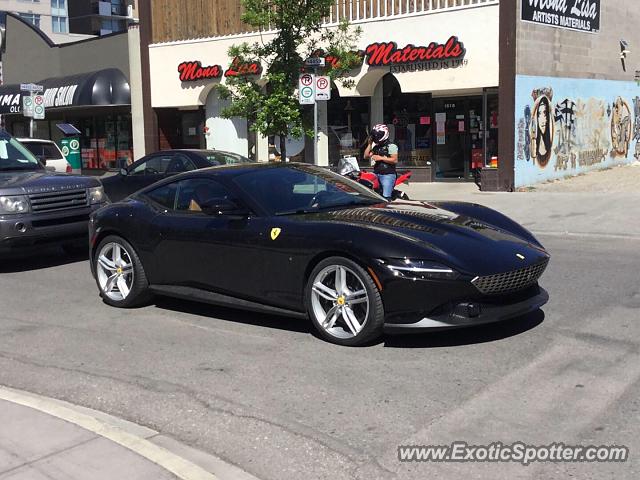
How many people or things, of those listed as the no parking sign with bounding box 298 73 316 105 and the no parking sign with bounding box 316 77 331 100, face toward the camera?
2

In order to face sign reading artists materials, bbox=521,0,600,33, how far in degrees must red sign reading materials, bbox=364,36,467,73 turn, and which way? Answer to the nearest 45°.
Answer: approximately 135° to its left

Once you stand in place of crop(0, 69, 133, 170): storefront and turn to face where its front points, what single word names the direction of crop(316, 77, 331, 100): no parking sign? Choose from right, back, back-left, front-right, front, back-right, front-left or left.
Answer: front-left

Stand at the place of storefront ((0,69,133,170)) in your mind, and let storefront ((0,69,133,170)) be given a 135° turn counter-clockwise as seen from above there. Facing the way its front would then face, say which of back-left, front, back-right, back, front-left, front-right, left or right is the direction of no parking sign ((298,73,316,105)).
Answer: right

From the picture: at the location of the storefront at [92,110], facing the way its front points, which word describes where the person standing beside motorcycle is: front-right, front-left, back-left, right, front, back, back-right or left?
front-left

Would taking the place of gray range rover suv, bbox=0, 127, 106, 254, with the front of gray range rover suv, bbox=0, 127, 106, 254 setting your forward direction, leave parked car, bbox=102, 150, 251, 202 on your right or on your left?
on your left

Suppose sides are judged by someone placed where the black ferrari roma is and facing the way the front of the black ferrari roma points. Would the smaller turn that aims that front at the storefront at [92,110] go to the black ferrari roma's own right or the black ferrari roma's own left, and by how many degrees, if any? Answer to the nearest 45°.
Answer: approximately 135° to the black ferrari roma's own left

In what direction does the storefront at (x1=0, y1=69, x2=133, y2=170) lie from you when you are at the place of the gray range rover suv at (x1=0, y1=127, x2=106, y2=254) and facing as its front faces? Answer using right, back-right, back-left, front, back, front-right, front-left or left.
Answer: back-left

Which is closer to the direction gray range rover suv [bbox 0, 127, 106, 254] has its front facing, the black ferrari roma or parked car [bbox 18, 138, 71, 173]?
the black ferrari roma

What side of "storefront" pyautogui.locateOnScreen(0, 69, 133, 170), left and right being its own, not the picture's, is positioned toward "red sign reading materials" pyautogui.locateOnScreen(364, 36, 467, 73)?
left

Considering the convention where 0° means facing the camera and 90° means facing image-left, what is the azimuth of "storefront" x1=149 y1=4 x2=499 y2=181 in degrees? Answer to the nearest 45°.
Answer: approximately 45°

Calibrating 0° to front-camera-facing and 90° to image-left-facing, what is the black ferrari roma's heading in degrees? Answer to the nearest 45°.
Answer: approximately 315°

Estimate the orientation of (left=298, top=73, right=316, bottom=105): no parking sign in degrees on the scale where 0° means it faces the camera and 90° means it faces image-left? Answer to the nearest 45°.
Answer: approximately 0°

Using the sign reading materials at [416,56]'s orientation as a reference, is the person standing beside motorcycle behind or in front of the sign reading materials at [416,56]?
in front

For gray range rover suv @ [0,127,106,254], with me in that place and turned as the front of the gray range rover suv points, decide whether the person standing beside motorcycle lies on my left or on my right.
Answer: on my left

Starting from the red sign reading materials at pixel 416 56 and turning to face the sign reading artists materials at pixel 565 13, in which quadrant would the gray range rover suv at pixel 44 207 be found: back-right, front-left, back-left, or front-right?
back-right
